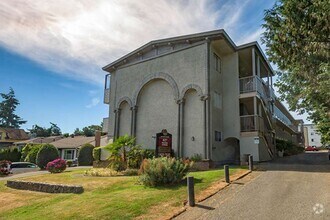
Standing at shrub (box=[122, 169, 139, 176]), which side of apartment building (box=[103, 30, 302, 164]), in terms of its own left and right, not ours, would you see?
front

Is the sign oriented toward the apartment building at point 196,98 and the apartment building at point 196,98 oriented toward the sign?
no

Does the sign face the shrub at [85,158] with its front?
no

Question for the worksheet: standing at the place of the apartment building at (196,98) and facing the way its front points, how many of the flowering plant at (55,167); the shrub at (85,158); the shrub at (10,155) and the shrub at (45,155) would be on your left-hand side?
0

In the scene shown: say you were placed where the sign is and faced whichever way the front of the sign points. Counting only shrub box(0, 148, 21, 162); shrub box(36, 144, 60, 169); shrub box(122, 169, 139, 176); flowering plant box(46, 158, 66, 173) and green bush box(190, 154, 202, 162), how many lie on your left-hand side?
1

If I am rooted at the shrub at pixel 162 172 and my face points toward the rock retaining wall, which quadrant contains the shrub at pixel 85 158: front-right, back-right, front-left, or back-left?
front-right

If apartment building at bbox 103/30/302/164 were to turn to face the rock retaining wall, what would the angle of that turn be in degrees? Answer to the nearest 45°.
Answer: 0° — it already faces it

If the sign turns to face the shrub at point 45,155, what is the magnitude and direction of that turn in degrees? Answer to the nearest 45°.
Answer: approximately 135° to its right

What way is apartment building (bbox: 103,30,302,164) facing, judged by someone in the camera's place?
facing the viewer and to the left of the viewer

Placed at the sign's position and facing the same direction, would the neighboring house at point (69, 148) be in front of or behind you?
behind

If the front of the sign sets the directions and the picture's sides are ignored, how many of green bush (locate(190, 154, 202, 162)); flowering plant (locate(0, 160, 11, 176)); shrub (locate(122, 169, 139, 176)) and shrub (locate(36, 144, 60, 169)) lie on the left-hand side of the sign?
1

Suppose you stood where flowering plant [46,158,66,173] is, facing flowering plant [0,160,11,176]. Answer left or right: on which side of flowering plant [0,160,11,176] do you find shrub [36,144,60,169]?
right

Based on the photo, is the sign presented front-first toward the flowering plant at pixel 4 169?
no

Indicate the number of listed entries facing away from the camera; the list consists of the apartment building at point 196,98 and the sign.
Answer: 0

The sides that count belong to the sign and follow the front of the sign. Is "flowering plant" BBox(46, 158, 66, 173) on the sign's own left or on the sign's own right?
on the sign's own right

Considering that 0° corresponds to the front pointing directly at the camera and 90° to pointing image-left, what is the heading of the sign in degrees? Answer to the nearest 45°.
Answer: approximately 0°

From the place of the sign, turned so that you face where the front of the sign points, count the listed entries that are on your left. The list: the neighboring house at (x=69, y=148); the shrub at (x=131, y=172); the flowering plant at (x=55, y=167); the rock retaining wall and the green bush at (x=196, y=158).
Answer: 1
